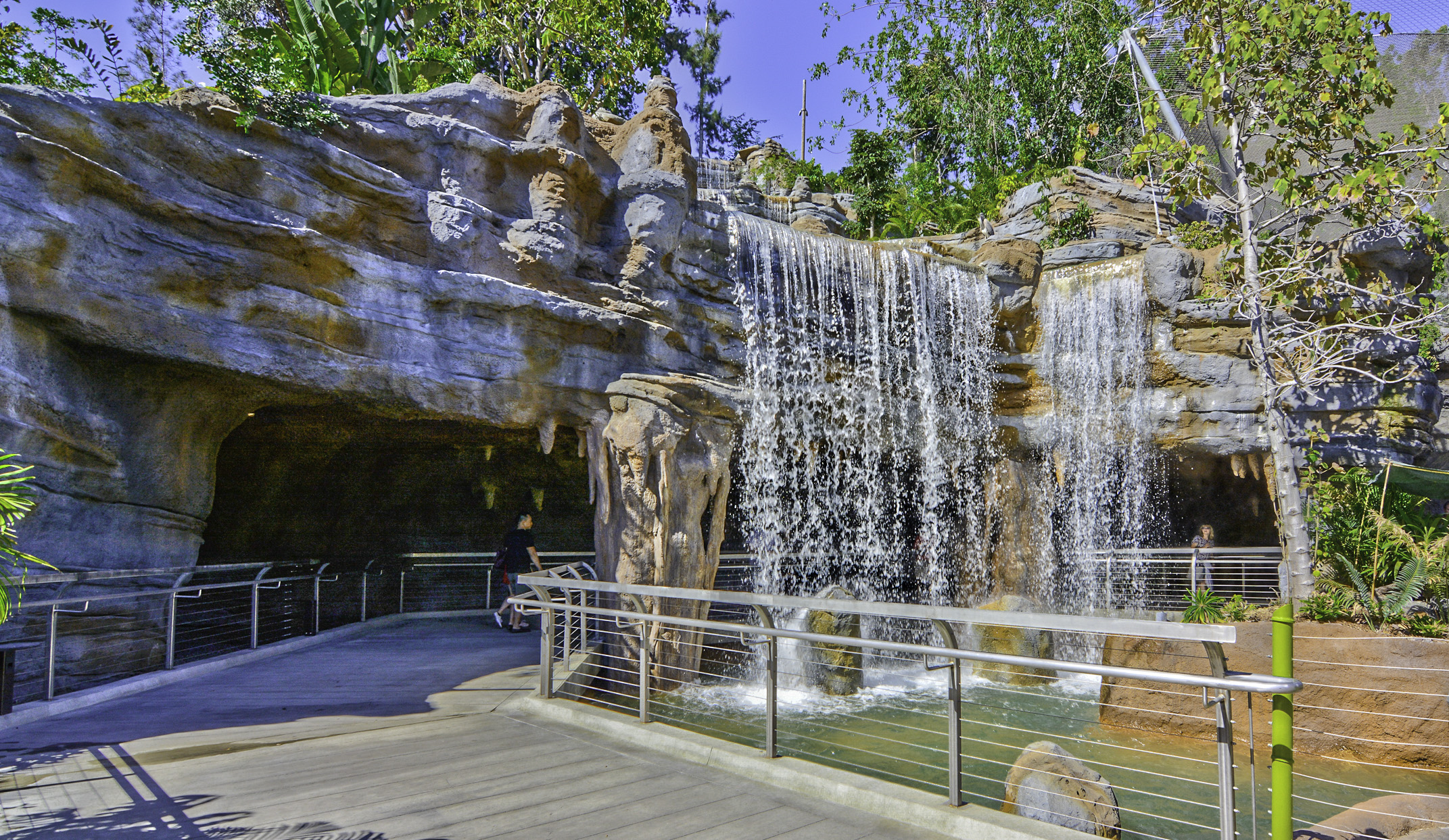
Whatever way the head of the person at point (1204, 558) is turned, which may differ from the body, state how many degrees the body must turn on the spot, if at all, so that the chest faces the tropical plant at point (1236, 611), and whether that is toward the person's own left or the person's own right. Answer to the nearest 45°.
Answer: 0° — they already face it

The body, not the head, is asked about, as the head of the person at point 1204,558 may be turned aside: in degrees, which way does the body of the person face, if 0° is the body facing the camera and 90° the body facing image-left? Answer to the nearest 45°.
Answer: approximately 0°

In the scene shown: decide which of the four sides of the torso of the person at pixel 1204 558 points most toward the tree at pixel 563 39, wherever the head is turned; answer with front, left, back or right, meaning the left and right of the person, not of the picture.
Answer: right

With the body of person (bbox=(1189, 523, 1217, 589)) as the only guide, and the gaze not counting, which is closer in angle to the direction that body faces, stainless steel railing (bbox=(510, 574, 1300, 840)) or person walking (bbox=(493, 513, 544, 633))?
the stainless steel railing

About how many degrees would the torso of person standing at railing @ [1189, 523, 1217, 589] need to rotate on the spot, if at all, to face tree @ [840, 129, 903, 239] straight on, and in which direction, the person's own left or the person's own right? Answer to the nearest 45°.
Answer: approximately 135° to the person's own right

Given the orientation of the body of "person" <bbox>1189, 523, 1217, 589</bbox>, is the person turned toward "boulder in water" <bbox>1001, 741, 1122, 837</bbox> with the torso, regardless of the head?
yes

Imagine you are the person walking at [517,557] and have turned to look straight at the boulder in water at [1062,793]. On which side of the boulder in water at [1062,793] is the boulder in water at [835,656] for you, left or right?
left

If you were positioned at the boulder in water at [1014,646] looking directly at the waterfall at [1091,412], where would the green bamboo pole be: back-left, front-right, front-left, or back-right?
back-right

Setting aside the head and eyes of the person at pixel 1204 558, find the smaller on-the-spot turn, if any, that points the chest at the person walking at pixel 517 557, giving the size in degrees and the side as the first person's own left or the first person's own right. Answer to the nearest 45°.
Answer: approximately 45° to the first person's own right
